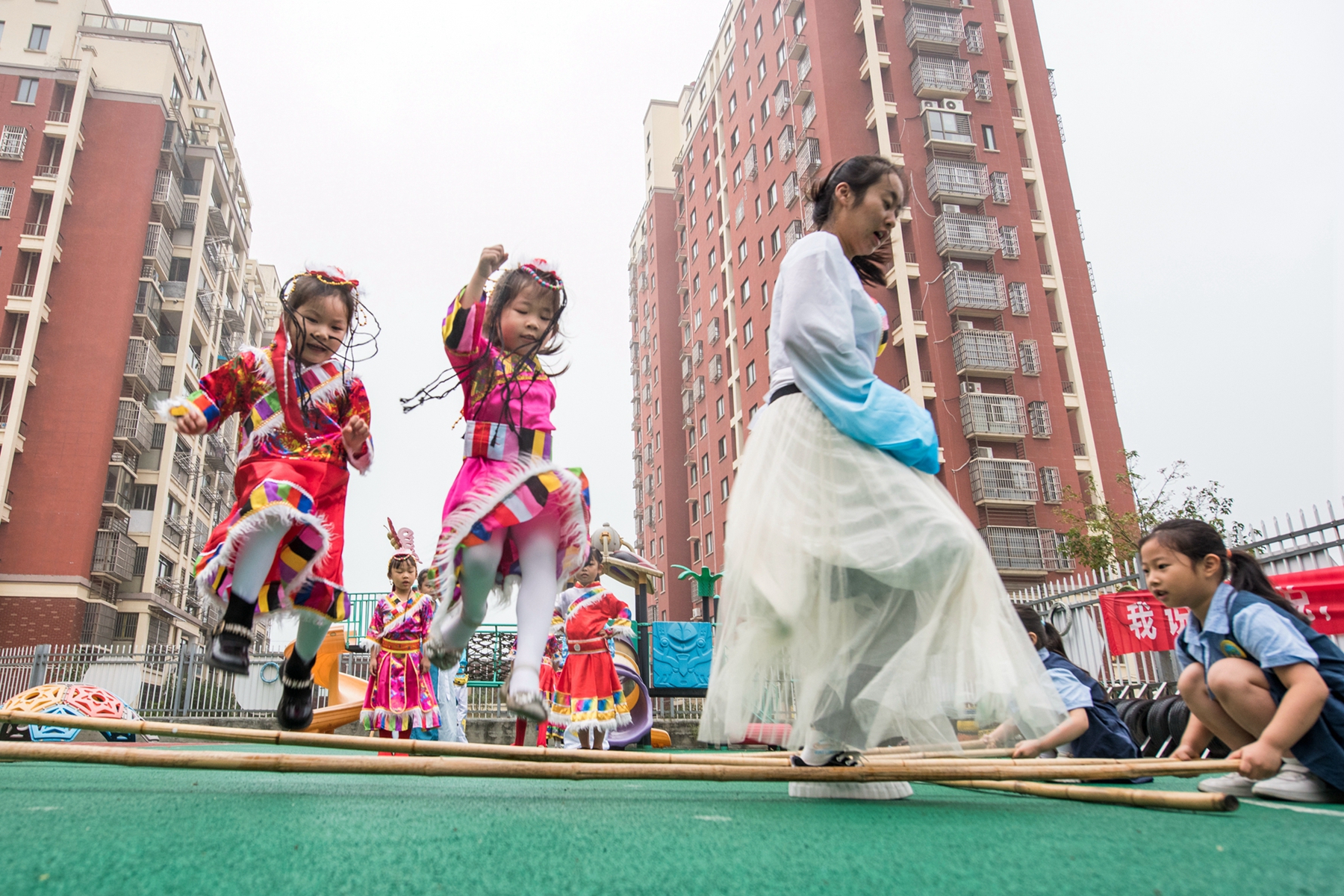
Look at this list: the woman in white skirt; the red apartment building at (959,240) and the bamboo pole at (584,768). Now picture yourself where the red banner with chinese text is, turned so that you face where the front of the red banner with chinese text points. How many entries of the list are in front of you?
2

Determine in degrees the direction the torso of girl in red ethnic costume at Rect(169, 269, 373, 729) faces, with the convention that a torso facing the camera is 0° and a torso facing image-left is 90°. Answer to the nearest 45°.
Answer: approximately 0°

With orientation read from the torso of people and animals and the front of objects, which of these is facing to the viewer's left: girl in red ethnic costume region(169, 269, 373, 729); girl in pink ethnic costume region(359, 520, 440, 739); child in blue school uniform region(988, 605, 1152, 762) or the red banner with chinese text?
the child in blue school uniform

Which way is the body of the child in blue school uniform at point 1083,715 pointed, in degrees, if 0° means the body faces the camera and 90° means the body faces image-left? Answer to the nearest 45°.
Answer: approximately 90°

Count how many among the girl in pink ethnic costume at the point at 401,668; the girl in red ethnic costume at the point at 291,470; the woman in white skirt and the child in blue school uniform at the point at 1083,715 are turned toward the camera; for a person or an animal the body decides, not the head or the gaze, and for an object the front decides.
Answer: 2

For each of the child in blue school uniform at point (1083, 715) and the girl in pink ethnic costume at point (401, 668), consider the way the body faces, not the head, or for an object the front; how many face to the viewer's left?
1

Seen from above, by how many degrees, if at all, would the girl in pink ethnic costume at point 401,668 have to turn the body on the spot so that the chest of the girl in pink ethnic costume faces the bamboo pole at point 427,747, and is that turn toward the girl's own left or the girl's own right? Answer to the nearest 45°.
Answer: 0° — they already face it

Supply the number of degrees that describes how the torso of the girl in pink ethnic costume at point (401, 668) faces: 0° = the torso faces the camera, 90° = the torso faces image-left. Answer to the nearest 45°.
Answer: approximately 0°
